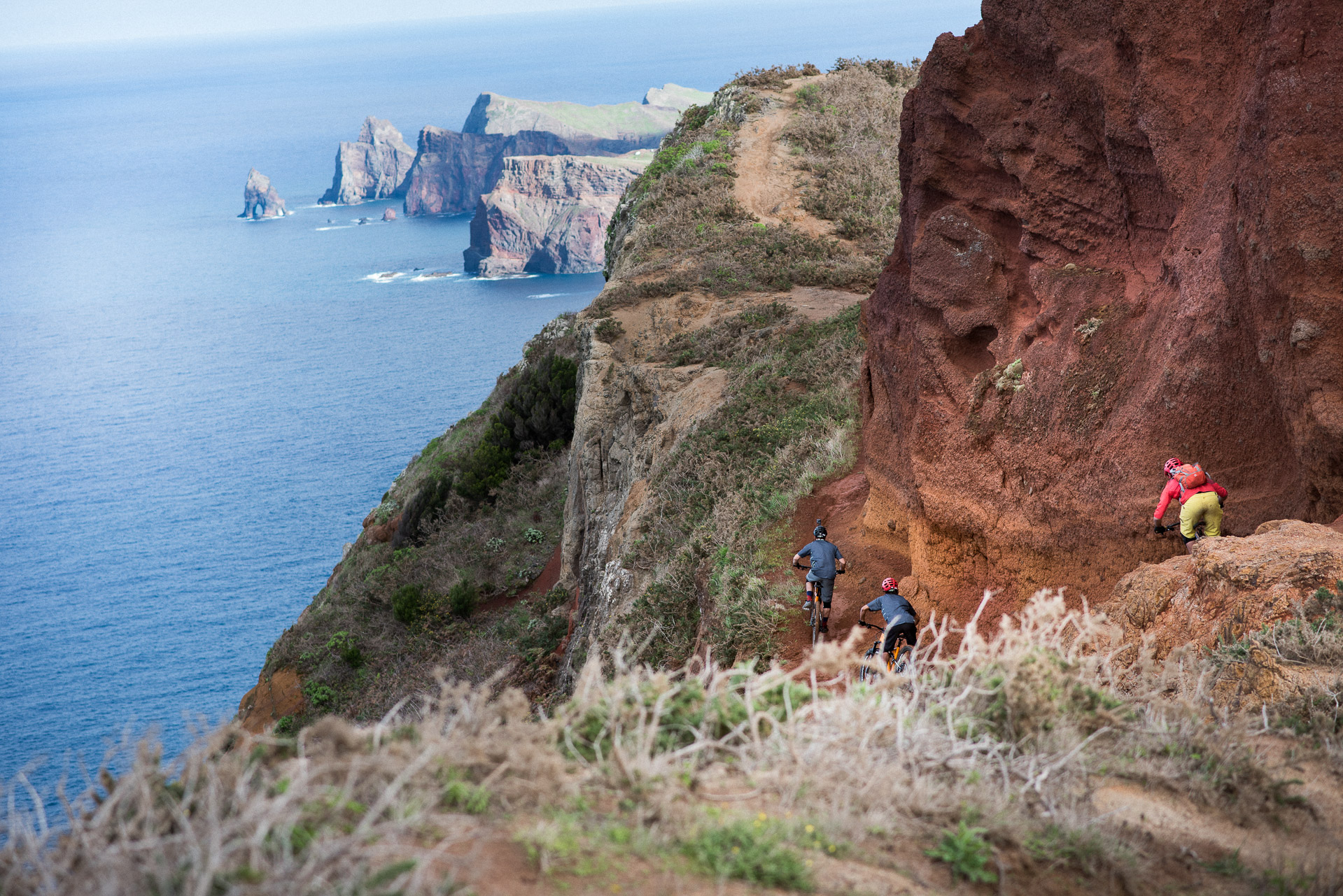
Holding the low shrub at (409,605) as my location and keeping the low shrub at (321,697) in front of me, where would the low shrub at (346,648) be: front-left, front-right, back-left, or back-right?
front-right

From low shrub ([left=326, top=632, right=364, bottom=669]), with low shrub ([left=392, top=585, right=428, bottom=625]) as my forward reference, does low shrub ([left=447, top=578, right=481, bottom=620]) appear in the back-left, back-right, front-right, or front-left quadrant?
front-right

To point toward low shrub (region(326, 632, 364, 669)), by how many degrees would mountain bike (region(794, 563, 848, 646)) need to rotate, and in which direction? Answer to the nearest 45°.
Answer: approximately 45° to its left

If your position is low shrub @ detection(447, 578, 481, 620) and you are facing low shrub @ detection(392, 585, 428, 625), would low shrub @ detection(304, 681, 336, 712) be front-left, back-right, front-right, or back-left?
front-left

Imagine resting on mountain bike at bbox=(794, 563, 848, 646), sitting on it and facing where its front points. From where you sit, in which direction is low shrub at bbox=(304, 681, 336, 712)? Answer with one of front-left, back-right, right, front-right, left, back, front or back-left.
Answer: front-left

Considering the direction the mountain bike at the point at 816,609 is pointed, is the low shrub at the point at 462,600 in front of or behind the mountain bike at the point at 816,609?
in front

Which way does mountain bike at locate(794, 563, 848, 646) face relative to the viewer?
away from the camera

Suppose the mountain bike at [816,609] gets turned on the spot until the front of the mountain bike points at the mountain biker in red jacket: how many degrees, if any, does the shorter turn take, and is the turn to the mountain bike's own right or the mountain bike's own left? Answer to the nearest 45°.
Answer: approximately 135° to the mountain bike's own right
